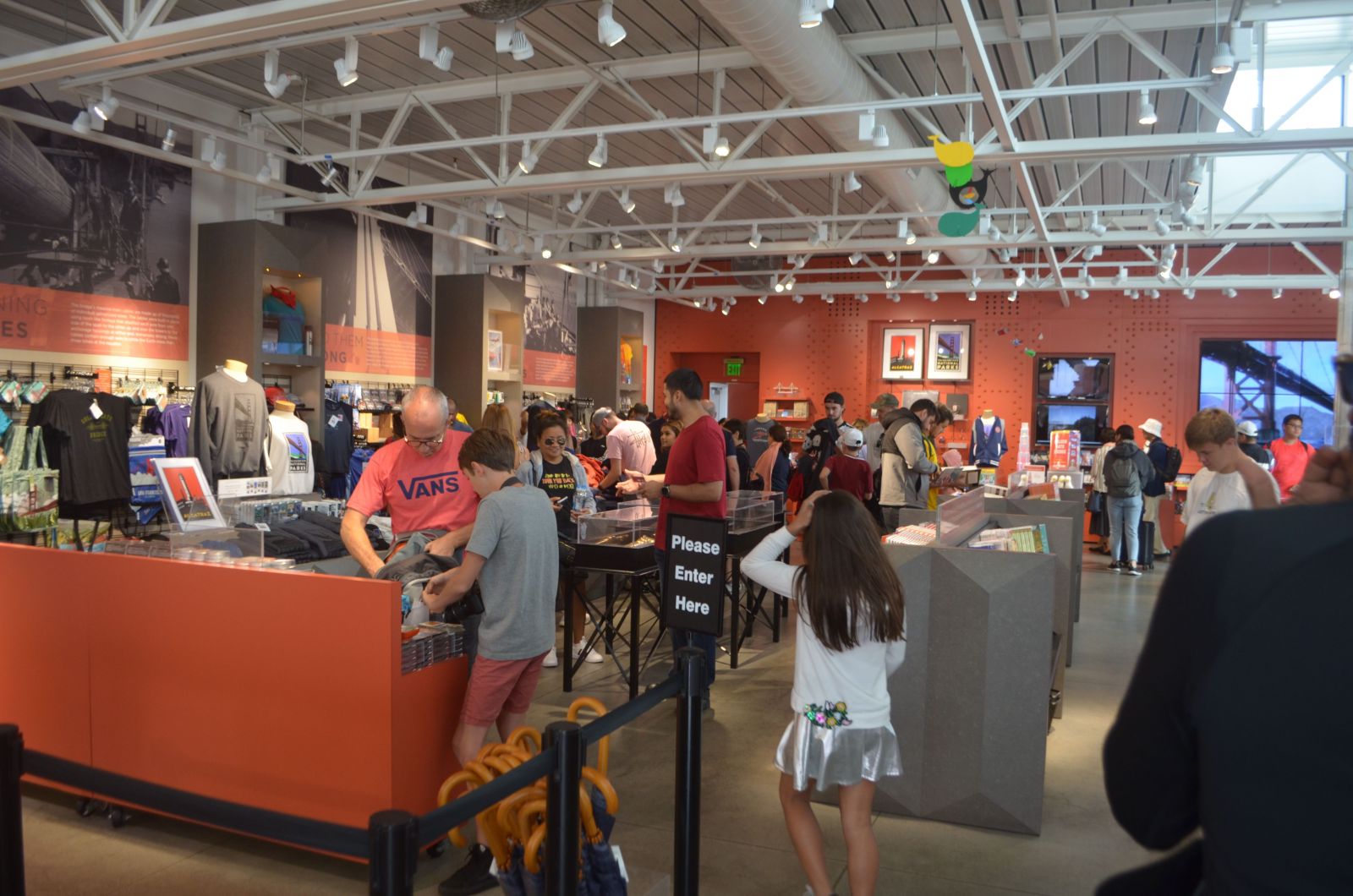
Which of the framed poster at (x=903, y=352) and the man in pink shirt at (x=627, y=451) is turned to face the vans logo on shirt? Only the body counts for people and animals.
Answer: the framed poster

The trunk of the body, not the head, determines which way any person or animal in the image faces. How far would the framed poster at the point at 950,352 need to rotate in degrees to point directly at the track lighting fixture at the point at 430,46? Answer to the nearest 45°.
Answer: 0° — it already faces it

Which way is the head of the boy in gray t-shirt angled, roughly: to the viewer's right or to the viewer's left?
to the viewer's left

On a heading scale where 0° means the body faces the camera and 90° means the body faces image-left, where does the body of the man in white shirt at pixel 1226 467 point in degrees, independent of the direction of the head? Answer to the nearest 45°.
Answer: approximately 45°

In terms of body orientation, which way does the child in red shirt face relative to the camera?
away from the camera

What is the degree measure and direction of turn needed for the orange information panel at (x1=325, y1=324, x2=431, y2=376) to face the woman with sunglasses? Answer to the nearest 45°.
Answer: approximately 45° to its right
